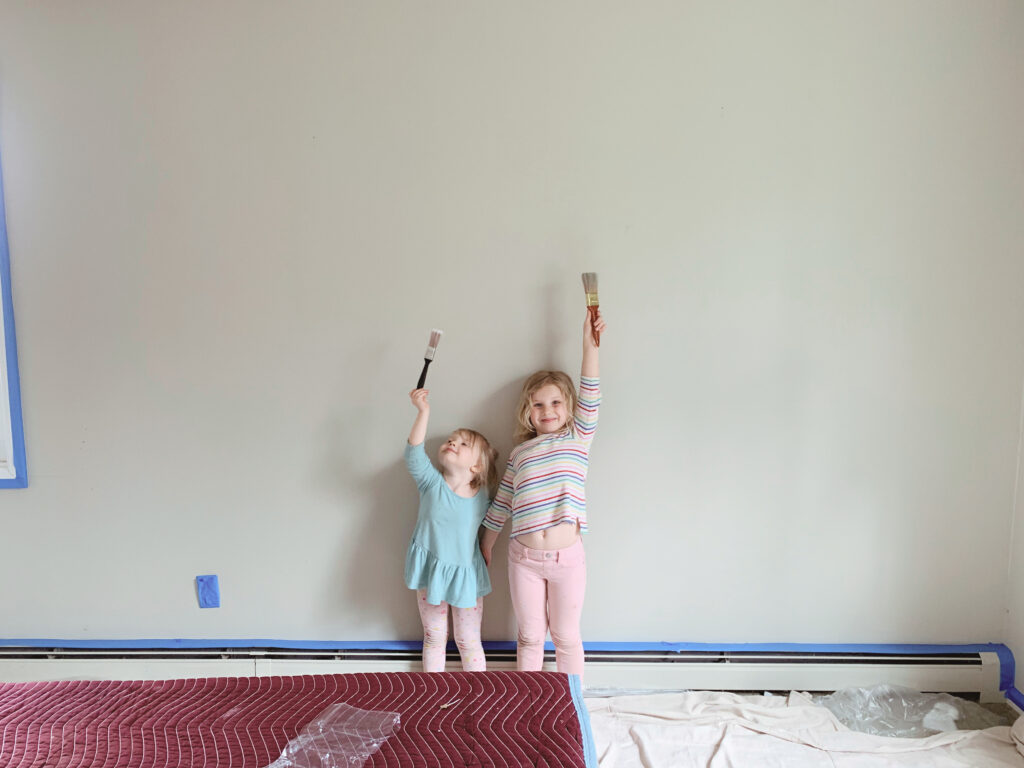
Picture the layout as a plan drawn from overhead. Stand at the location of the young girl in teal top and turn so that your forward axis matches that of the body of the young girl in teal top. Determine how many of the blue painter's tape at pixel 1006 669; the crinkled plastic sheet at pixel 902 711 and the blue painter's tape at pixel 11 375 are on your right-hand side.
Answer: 1

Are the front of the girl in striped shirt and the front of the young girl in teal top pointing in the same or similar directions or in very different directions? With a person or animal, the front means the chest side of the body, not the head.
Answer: same or similar directions

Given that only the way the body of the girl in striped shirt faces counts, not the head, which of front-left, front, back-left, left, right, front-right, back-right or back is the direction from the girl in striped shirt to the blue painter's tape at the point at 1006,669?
left

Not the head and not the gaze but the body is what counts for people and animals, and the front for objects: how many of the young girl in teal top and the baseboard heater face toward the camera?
2

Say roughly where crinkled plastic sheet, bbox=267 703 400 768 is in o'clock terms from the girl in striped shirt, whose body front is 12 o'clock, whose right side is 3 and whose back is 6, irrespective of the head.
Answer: The crinkled plastic sheet is roughly at 1 o'clock from the girl in striped shirt.

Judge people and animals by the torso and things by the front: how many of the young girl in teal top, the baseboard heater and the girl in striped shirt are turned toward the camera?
3

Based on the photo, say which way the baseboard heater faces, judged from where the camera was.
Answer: facing the viewer

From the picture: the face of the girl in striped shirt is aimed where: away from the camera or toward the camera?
toward the camera

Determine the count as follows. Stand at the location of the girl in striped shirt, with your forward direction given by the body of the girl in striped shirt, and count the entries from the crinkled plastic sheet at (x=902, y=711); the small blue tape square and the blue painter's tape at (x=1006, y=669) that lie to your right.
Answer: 1

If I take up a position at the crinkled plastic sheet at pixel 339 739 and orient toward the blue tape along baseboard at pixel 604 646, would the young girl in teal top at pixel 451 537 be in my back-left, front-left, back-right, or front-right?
front-left

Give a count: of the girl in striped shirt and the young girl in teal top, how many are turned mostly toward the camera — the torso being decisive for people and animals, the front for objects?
2

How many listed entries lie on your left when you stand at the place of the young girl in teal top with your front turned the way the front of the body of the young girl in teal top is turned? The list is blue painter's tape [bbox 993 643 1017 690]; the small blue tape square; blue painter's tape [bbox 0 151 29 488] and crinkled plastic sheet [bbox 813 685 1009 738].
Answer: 2

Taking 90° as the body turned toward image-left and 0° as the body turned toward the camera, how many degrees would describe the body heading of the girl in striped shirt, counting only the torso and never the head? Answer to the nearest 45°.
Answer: approximately 0°

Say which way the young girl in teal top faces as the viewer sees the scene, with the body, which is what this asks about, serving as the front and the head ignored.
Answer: toward the camera
